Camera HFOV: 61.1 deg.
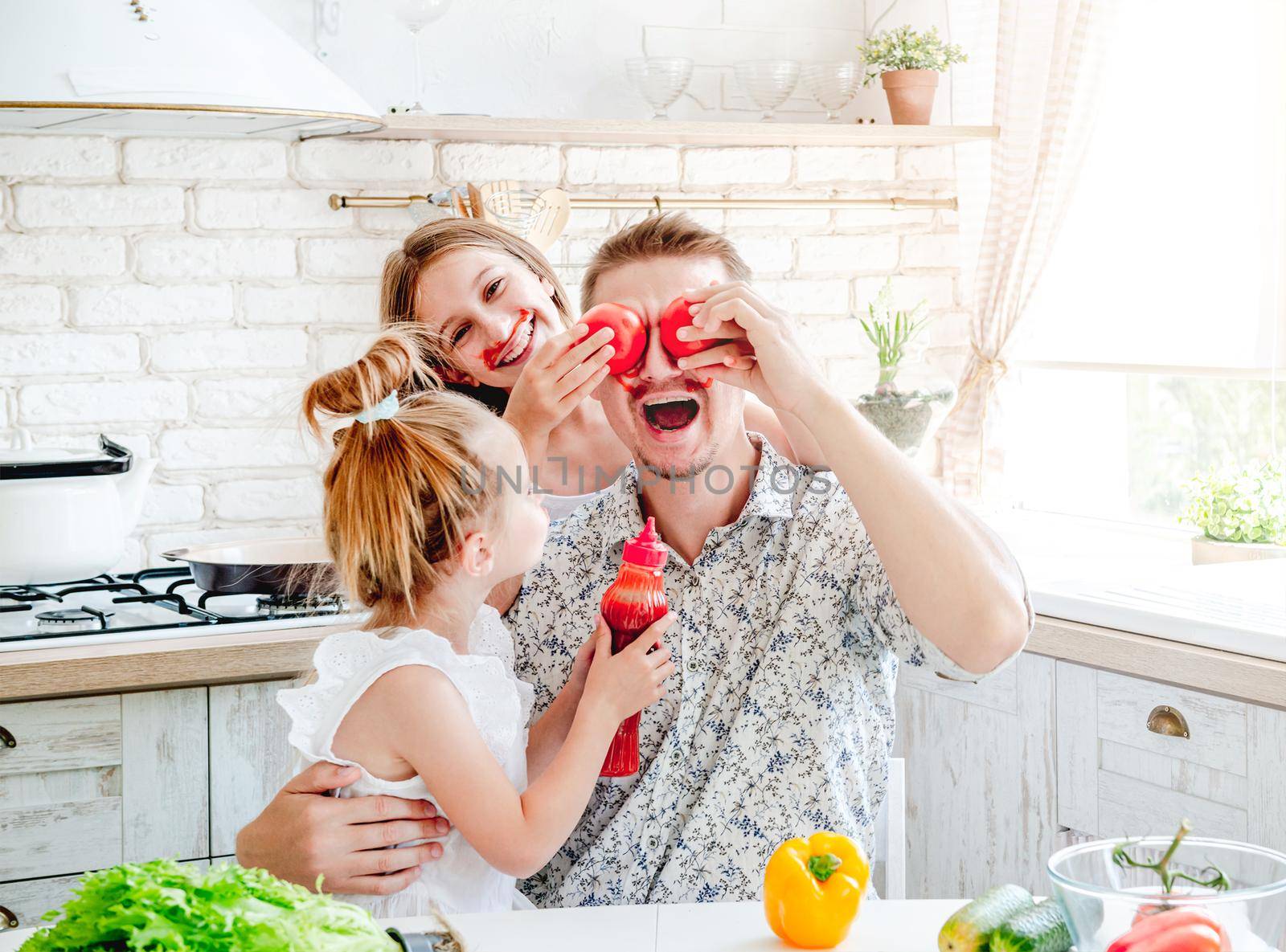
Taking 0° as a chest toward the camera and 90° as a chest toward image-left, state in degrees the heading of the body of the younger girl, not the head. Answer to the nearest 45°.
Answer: approximately 270°

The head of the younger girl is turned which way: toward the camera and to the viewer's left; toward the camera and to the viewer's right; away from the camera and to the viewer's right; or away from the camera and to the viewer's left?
away from the camera and to the viewer's right

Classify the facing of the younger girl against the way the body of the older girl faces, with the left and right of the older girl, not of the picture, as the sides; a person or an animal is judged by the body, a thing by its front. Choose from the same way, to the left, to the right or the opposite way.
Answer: to the left

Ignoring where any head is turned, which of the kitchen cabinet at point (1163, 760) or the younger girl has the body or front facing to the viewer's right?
the younger girl

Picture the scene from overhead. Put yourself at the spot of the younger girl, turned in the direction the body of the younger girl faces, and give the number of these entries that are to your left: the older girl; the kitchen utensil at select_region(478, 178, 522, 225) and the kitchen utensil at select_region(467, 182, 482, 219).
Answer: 3

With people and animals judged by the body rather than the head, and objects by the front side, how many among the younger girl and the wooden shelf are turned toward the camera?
1
